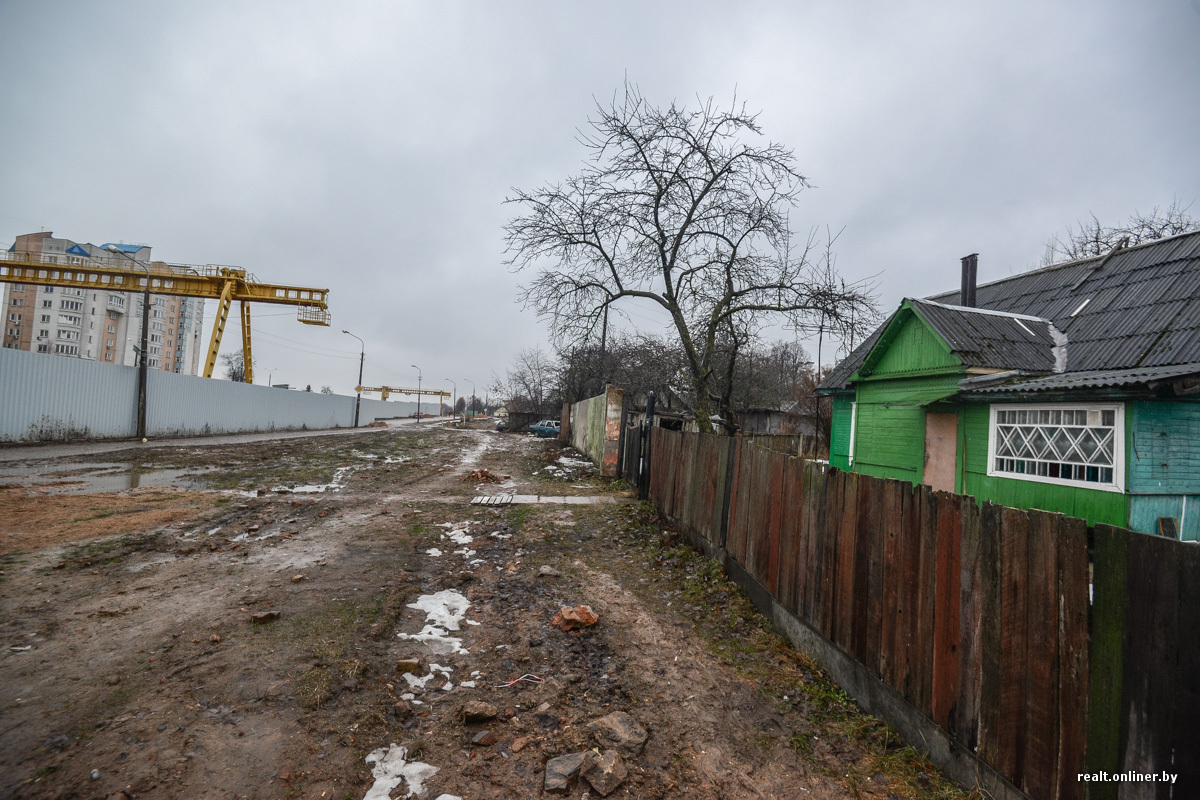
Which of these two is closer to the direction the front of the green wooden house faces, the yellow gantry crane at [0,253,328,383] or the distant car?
the yellow gantry crane

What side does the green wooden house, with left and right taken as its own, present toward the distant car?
right

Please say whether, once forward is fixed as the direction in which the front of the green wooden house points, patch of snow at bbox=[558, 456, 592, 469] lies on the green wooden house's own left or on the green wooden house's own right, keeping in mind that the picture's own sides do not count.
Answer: on the green wooden house's own right

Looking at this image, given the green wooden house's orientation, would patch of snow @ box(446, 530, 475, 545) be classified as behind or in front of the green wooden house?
in front

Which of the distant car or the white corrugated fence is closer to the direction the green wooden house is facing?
the white corrugated fence

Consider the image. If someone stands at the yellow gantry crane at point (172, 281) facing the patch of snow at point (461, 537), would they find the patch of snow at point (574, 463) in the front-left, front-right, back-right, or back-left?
front-left

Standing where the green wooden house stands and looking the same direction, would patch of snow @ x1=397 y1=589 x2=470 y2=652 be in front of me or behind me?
in front

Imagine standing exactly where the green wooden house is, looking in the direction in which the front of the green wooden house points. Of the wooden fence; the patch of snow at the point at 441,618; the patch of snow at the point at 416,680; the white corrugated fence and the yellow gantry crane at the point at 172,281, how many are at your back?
0

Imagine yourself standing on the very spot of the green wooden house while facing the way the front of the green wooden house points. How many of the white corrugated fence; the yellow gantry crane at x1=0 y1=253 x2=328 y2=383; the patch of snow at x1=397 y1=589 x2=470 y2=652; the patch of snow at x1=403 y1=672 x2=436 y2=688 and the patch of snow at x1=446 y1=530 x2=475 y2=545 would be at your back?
0

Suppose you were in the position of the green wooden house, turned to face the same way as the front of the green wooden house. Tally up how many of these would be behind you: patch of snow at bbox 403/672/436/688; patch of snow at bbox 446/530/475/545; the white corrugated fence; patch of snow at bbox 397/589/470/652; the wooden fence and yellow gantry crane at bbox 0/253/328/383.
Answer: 0

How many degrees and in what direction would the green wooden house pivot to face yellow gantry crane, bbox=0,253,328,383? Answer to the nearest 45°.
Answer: approximately 45° to its right

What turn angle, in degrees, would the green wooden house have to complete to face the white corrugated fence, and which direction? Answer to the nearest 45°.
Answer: approximately 45° to its right

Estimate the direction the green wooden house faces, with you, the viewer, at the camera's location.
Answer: facing the viewer and to the left of the viewer
